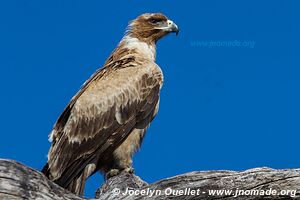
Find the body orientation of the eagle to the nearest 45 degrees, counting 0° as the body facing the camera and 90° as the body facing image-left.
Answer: approximately 270°
